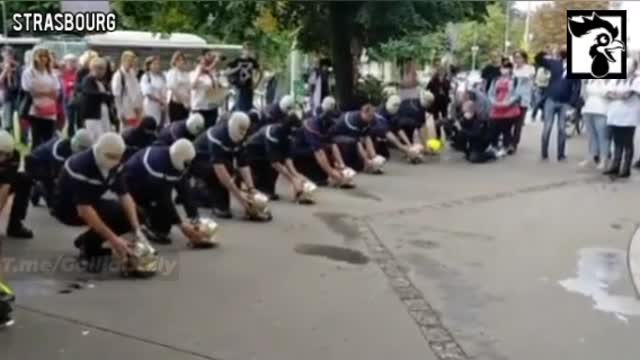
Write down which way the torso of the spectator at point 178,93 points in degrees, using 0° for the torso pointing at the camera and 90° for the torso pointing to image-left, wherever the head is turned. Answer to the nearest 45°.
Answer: approximately 315°

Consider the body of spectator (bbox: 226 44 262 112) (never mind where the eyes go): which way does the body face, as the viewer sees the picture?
toward the camera

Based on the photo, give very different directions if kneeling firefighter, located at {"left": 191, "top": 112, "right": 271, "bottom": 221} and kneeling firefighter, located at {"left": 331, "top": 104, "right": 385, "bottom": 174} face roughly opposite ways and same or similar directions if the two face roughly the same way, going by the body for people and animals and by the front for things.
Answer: same or similar directions

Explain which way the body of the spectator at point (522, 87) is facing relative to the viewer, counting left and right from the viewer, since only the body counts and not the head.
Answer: facing the viewer and to the left of the viewer

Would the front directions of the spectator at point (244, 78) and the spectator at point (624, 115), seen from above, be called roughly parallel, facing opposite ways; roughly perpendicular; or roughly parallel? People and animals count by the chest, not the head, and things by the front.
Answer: roughly perpendicular

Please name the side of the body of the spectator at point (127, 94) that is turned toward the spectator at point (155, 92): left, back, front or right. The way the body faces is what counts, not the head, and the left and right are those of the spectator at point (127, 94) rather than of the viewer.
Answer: left

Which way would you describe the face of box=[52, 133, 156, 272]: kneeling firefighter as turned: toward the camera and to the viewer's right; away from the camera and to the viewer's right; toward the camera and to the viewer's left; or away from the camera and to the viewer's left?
toward the camera and to the viewer's right

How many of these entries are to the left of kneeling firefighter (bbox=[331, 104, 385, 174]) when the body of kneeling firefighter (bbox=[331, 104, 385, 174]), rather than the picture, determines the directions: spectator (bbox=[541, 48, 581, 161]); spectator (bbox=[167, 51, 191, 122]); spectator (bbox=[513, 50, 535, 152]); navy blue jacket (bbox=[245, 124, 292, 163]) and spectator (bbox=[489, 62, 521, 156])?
3

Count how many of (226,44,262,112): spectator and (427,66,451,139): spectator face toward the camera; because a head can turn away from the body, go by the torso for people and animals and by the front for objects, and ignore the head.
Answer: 2

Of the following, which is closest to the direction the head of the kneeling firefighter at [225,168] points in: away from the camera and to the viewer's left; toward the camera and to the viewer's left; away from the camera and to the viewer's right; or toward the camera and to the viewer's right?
toward the camera and to the viewer's right

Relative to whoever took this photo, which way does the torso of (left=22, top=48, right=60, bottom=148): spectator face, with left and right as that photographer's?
facing the viewer and to the right of the viewer

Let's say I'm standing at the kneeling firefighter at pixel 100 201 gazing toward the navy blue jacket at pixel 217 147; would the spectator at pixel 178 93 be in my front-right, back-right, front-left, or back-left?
front-left

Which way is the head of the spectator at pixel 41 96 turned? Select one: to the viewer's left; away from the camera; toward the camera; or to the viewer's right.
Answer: toward the camera
